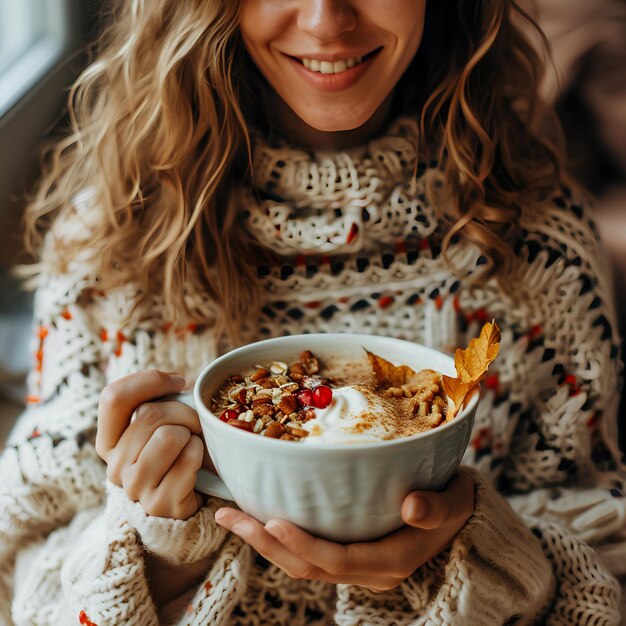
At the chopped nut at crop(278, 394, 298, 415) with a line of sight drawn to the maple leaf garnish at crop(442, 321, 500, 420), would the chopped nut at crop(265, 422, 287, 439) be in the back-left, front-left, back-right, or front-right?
back-right

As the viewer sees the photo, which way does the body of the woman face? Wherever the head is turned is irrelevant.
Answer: toward the camera

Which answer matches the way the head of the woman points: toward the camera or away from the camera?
toward the camera
